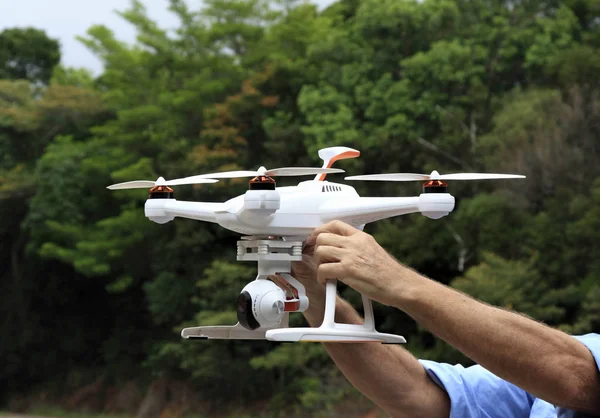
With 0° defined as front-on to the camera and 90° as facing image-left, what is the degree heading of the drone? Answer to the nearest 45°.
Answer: approximately 45°
